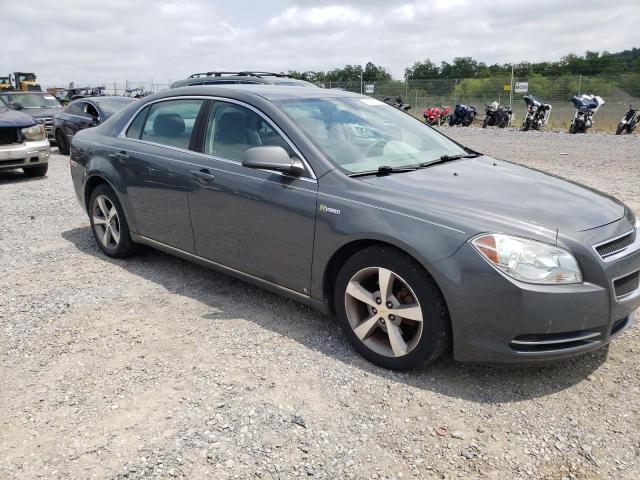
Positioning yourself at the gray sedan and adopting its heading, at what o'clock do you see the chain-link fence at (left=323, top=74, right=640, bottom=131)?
The chain-link fence is roughly at 8 o'clock from the gray sedan.

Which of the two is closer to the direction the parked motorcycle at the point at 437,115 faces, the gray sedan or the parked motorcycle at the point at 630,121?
the gray sedan

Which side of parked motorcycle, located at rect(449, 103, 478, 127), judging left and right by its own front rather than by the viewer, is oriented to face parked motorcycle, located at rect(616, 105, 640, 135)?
left

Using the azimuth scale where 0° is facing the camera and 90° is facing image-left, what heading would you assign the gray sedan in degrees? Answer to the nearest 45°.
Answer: approximately 315°

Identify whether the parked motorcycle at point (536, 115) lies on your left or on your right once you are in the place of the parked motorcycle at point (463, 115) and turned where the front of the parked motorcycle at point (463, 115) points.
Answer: on your left

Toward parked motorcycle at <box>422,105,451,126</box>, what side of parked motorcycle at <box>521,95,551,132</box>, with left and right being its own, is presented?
right

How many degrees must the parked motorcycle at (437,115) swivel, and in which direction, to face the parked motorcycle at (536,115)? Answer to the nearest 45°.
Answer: approximately 90° to its left

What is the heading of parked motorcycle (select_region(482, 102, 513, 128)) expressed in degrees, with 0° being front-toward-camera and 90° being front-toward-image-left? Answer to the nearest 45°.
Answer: approximately 45°
